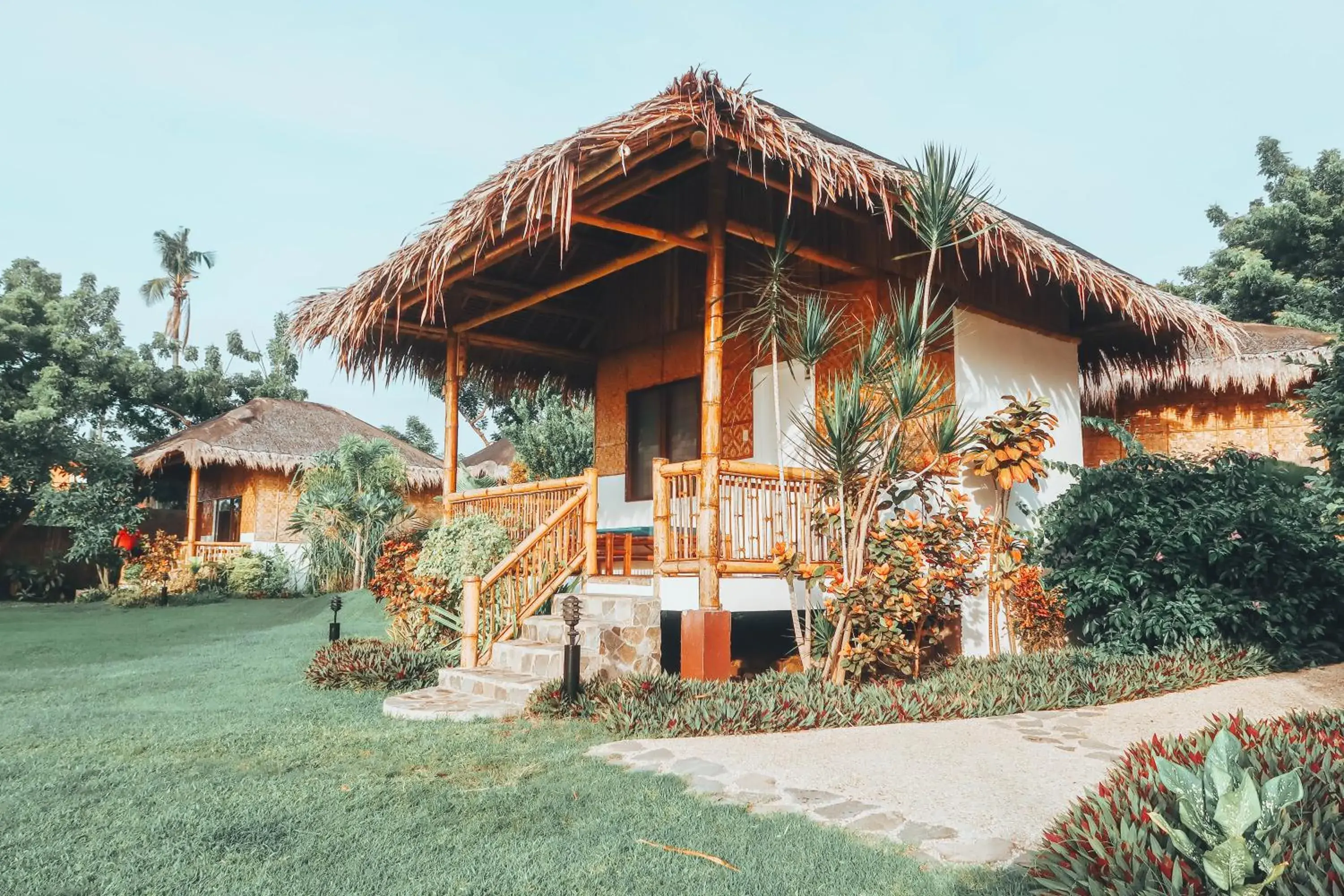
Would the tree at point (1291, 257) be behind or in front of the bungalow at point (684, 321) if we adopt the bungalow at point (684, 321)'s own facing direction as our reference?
behind

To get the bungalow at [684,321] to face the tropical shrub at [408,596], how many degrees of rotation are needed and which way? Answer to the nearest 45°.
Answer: approximately 45° to its right

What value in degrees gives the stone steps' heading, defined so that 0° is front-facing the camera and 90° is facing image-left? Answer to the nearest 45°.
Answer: approximately 45°

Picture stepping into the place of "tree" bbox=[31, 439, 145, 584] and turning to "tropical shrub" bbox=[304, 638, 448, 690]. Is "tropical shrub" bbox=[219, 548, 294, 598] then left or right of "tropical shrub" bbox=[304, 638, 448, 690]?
left

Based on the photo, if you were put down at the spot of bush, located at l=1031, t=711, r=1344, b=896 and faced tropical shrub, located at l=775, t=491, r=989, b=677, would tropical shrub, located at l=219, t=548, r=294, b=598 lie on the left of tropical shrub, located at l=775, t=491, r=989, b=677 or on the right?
left

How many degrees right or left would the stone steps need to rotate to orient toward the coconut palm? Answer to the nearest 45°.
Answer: approximately 90° to its right

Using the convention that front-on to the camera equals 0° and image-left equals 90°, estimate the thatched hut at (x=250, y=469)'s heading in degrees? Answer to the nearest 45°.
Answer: approximately 45°

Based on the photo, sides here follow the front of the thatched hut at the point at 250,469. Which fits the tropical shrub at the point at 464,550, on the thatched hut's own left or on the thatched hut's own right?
on the thatched hut's own left

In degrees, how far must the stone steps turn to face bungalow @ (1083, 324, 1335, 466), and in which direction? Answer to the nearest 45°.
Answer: approximately 180°
